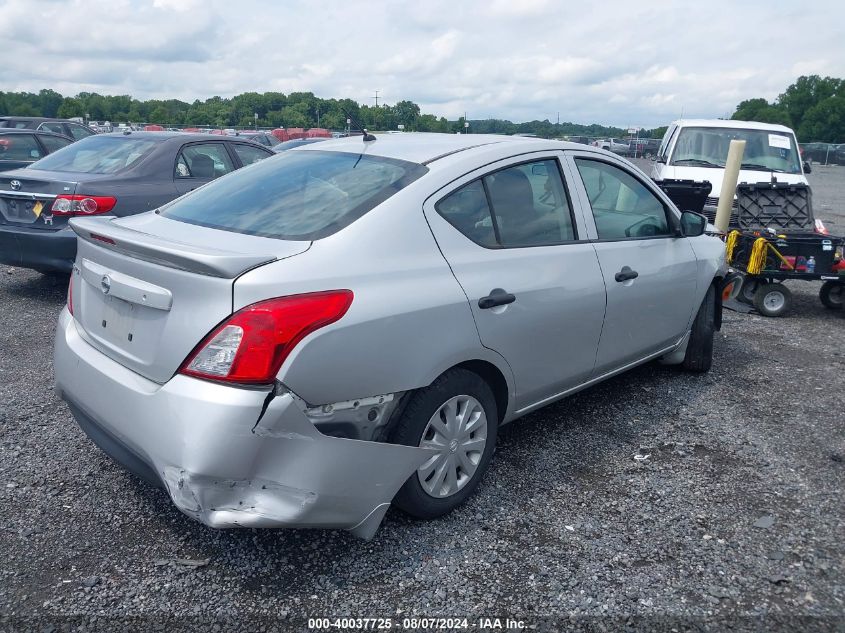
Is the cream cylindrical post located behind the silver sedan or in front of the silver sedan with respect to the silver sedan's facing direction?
in front

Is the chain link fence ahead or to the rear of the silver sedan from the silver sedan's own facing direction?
ahead

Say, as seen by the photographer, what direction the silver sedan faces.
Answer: facing away from the viewer and to the right of the viewer

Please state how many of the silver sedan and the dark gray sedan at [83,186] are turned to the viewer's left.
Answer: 0

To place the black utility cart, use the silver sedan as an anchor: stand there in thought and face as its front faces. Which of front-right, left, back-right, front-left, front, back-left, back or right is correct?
front

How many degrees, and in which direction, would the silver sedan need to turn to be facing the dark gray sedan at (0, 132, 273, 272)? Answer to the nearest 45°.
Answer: approximately 90° to its left

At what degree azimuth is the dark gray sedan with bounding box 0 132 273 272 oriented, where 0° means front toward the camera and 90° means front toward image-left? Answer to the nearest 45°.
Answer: approximately 225°

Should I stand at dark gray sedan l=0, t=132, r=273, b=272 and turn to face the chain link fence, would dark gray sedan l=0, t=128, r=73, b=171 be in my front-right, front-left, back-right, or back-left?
front-left

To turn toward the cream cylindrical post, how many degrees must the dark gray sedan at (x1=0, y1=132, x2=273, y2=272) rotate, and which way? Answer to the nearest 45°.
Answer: approximately 45° to its right

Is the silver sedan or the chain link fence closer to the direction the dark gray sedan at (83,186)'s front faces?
the chain link fence

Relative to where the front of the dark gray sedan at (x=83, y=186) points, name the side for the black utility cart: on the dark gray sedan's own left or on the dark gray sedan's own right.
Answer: on the dark gray sedan's own right

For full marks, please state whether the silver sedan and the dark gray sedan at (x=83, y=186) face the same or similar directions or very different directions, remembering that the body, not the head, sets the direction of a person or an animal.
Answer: same or similar directions

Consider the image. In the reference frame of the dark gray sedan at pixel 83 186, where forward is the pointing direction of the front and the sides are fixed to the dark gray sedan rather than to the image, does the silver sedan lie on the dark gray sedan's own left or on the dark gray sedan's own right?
on the dark gray sedan's own right

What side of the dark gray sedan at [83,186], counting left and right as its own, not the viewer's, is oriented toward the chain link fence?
front
